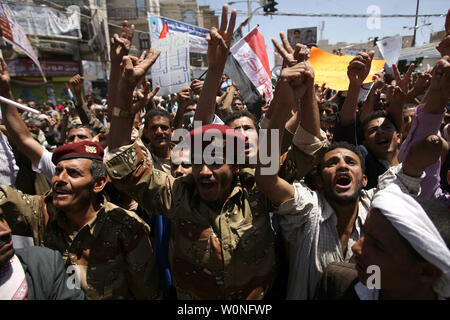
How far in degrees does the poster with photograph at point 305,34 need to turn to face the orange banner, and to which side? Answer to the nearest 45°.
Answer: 0° — it already faces it

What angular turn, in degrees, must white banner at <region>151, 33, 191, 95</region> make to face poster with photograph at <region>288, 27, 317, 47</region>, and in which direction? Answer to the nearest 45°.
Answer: approximately 135° to its left

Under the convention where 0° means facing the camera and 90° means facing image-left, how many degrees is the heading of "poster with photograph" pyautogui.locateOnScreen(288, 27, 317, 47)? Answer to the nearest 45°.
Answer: approximately 0°

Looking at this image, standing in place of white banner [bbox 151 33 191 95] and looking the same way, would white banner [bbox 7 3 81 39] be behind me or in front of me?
behind

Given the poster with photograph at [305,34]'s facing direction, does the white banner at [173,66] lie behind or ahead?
ahead

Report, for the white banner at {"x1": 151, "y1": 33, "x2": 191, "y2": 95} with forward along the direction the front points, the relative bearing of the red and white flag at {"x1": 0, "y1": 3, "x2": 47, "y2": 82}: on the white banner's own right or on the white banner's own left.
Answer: on the white banner's own right

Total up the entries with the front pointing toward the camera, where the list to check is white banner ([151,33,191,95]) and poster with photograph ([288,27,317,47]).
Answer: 2

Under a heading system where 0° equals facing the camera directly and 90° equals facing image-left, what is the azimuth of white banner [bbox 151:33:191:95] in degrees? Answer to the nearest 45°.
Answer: approximately 0°

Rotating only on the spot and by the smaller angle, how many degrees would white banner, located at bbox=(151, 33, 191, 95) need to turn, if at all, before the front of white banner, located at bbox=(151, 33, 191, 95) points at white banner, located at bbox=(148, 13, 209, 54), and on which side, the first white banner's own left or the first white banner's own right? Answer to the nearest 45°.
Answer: approximately 180°
